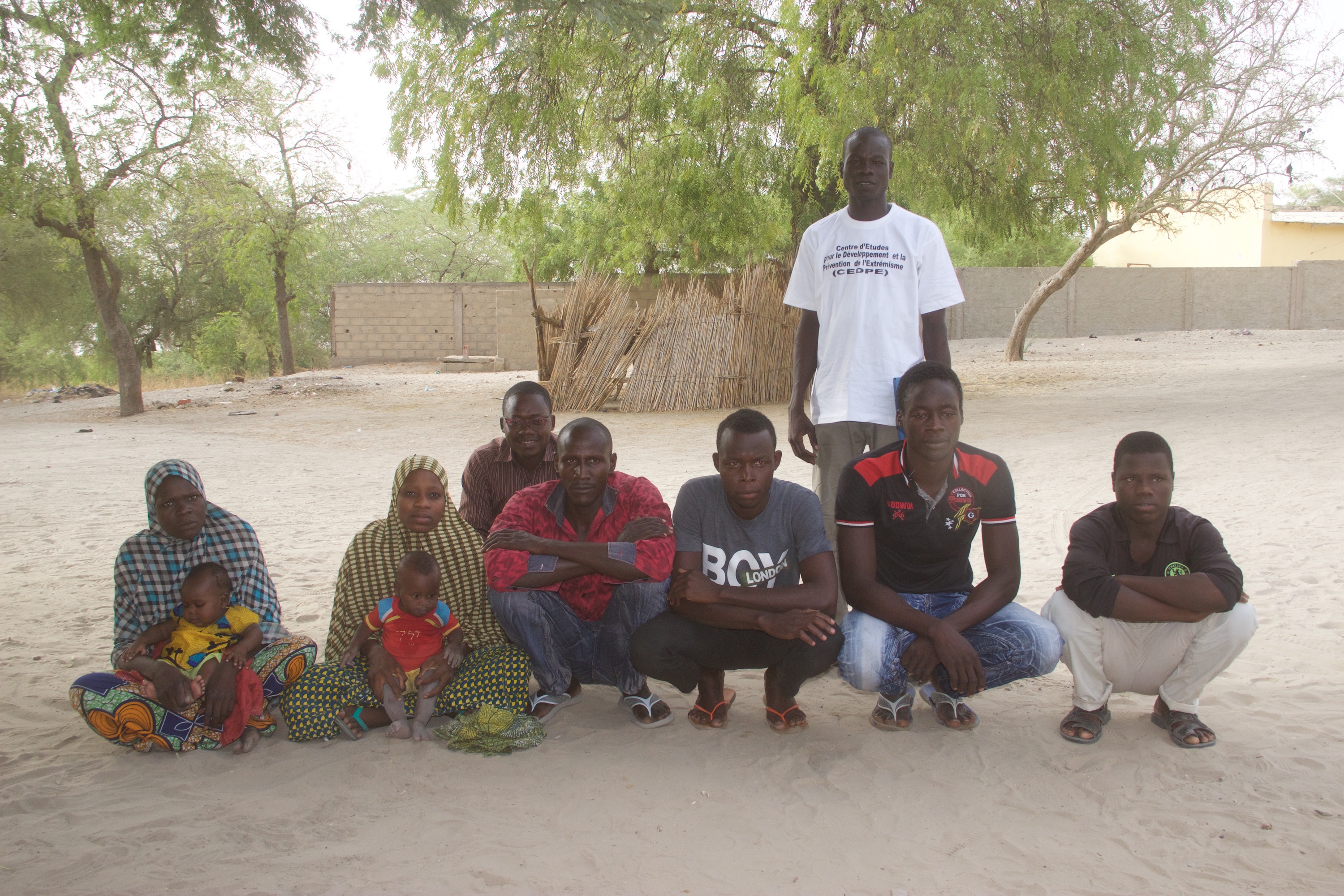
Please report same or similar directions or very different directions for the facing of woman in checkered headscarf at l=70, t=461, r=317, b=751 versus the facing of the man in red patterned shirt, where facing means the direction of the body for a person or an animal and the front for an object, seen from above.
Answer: same or similar directions

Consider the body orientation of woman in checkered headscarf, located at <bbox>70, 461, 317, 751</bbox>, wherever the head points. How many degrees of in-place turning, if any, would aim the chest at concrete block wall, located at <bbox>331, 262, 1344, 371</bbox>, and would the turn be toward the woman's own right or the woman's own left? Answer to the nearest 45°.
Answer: approximately 135° to the woman's own left

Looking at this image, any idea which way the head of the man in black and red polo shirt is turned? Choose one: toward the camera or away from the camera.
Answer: toward the camera

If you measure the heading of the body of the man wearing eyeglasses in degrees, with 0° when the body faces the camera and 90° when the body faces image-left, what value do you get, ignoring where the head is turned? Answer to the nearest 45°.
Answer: approximately 0°

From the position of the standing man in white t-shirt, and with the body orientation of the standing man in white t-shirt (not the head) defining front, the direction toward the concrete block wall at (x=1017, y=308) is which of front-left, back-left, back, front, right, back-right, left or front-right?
back

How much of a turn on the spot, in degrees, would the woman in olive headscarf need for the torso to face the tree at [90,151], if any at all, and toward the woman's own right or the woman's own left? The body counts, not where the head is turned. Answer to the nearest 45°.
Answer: approximately 180°

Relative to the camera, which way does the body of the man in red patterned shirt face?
toward the camera

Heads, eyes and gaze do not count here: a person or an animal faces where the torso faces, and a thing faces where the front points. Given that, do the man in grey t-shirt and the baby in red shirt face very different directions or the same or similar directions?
same or similar directions

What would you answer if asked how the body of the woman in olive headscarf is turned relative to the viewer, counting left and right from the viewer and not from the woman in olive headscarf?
facing the viewer

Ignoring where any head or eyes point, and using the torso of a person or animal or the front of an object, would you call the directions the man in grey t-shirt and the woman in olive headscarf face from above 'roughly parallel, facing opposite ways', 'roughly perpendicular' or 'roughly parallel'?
roughly parallel

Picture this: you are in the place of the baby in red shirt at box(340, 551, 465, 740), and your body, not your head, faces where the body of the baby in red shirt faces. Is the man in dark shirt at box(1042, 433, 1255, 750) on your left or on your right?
on your left

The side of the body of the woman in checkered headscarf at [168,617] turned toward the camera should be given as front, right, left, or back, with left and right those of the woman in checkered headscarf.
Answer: front

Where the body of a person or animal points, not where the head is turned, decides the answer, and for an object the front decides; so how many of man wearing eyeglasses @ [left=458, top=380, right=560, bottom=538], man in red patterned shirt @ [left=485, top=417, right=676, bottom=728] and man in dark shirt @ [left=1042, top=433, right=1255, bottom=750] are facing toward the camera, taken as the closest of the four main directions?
3
